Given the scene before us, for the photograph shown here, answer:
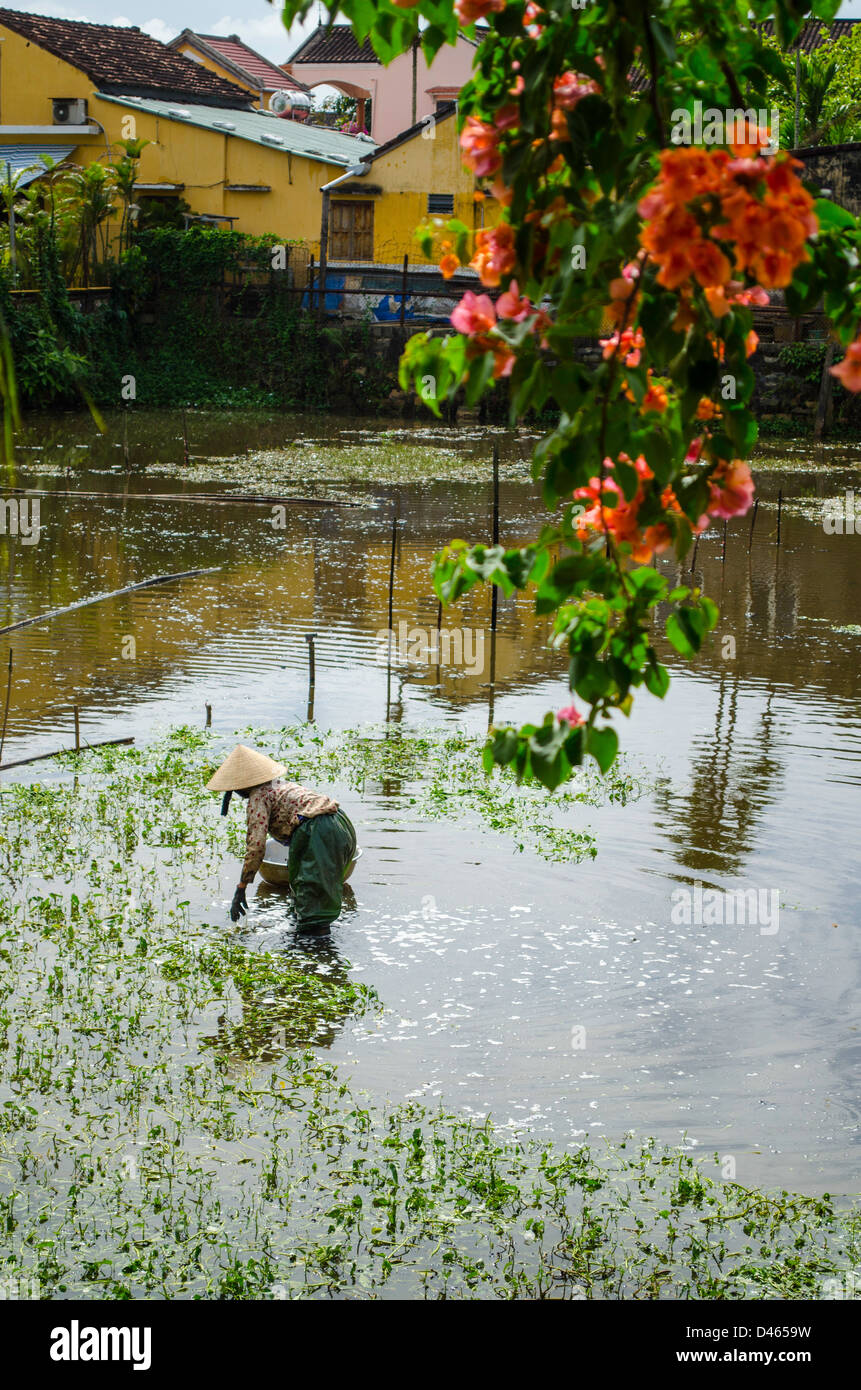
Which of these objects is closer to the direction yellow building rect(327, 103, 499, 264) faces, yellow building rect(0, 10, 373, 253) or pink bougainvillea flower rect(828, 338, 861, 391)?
the pink bougainvillea flower

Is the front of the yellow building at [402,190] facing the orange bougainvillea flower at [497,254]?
yes

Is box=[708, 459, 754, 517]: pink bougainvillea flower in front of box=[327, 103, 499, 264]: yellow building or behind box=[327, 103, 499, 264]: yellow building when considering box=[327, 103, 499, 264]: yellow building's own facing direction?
in front

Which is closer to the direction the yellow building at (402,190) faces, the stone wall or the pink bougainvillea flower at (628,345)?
the pink bougainvillea flower

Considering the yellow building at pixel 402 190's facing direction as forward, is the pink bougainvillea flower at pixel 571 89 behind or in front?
in front

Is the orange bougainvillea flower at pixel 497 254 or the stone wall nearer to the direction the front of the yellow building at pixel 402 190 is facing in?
the orange bougainvillea flower

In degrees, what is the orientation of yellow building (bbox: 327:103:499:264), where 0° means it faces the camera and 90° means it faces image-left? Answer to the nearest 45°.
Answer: approximately 0°

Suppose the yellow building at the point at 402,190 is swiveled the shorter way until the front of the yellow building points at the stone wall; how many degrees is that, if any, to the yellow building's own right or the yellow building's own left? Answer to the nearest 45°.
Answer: approximately 45° to the yellow building's own left

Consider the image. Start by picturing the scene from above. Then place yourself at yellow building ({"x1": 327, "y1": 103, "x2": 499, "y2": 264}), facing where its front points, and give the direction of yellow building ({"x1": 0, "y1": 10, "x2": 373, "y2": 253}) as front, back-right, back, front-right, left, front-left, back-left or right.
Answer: right

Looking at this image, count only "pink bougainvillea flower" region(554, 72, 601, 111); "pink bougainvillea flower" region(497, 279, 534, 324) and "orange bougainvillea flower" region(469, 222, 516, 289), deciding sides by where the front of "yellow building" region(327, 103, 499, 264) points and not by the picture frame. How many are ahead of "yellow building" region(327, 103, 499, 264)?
3

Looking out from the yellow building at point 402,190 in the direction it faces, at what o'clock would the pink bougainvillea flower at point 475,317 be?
The pink bougainvillea flower is roughly at 12 o'clock from the yellow building.

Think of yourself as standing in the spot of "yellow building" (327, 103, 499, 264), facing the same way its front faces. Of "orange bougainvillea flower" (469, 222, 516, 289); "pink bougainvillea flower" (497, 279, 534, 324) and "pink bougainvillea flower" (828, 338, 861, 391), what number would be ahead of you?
3

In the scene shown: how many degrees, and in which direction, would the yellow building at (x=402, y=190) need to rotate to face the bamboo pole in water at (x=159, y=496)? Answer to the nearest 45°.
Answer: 0° — it already faces it
